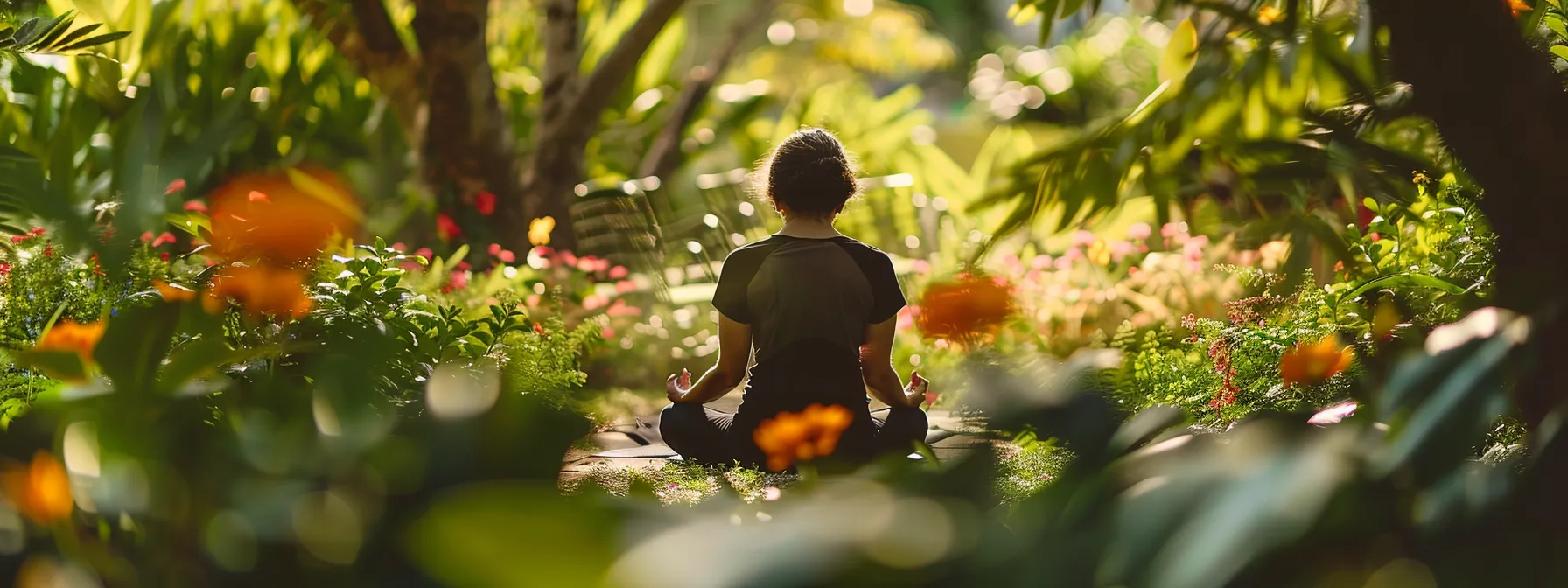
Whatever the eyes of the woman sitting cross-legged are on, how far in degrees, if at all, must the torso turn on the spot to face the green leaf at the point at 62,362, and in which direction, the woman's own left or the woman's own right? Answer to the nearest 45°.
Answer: approximately 180°

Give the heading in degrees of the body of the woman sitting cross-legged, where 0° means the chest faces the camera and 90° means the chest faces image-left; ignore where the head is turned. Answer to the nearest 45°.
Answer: approximately 180°

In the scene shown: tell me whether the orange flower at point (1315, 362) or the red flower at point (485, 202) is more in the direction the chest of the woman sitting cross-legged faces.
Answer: the red flower

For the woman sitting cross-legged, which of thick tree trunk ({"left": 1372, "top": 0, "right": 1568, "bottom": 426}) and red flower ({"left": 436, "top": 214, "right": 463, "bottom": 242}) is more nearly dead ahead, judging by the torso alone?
the red flower

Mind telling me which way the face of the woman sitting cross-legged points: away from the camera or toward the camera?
away from the camera

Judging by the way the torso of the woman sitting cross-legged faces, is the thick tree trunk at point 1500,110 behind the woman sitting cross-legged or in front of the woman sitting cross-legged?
behind

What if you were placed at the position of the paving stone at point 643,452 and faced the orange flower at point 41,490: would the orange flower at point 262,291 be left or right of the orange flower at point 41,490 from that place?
right

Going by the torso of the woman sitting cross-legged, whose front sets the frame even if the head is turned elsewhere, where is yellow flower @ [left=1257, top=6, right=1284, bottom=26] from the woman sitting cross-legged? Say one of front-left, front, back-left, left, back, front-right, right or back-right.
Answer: right

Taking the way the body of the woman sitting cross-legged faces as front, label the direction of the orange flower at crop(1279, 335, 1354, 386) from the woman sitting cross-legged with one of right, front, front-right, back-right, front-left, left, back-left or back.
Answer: back-right

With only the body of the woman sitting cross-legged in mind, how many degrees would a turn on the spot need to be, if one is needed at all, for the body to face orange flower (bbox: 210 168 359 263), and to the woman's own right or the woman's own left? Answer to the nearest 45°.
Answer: approximately 90° to the woman's own left
